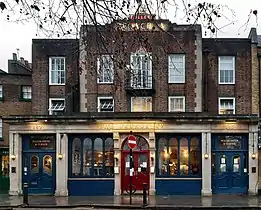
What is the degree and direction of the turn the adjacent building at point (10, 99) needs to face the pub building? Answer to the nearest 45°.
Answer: approximately 45° to its left

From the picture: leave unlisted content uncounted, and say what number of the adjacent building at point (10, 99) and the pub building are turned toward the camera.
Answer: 2

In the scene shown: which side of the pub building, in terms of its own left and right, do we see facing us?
front

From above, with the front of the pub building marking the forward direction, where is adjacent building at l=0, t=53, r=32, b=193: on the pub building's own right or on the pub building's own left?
on the pub building's own right

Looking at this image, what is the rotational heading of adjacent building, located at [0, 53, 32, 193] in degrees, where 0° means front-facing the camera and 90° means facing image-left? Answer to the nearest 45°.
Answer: approximately 0°
